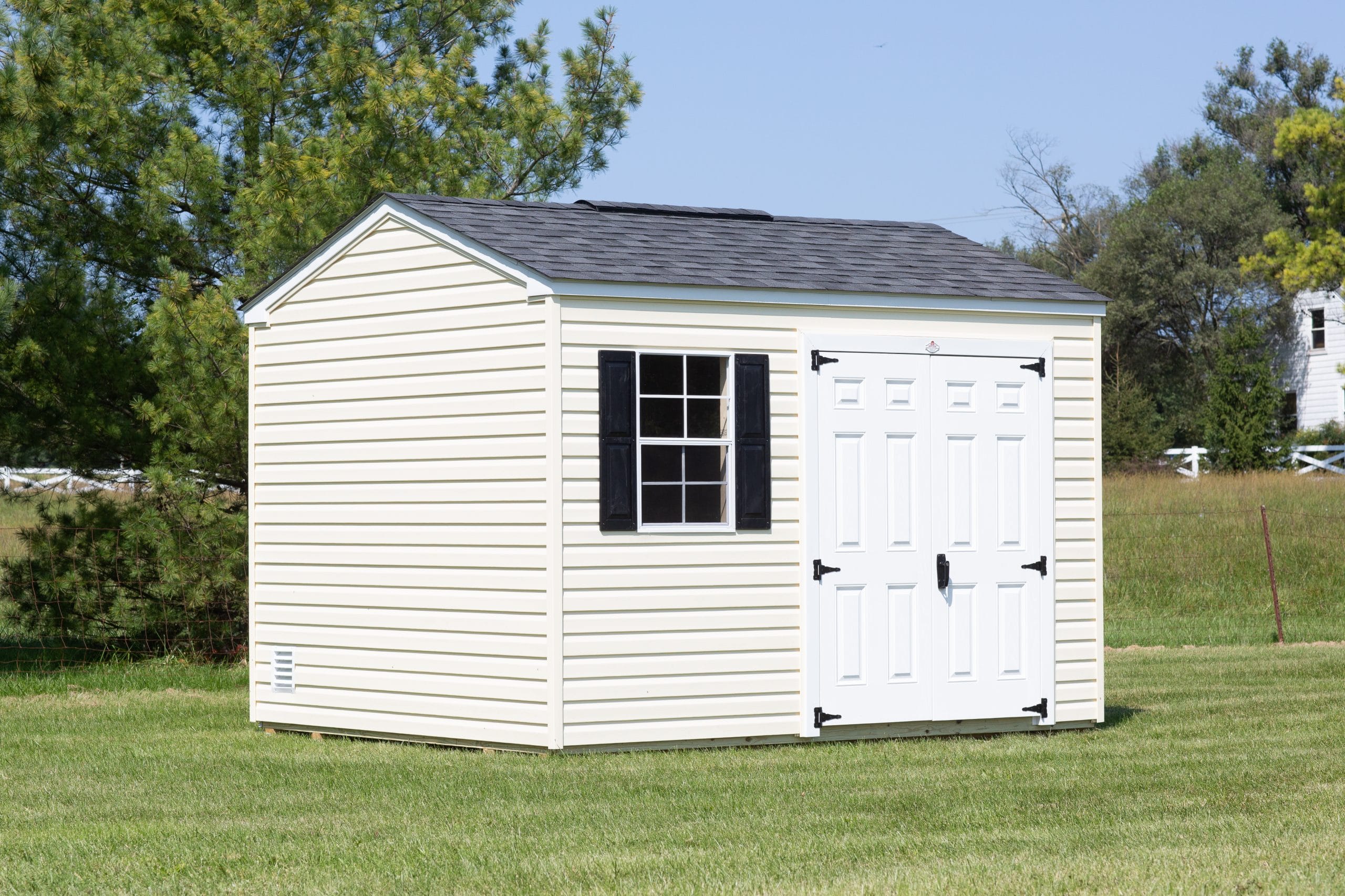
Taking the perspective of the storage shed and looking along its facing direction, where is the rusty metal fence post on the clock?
The rusty metal fence post is roughly at 9 o'clock from the storage shed.

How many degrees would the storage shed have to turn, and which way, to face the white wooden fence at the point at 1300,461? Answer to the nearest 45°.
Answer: approximately 90° to its left

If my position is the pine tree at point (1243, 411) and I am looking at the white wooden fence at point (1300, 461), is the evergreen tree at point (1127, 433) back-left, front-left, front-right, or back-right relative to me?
back-left

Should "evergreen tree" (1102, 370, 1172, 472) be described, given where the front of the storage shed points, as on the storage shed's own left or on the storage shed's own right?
on the storage shed's own left

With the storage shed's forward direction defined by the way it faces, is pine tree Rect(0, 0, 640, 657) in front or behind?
behind

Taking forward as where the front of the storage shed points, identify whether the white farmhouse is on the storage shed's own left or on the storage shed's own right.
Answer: on the storage shed's own left

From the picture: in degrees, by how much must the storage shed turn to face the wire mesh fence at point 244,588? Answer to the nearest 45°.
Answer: approximately 180°

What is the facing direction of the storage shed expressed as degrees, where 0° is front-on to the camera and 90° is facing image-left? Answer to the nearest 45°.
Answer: approximately 315°

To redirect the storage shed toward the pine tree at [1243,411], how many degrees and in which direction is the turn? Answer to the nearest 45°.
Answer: approximately 90° to its left
